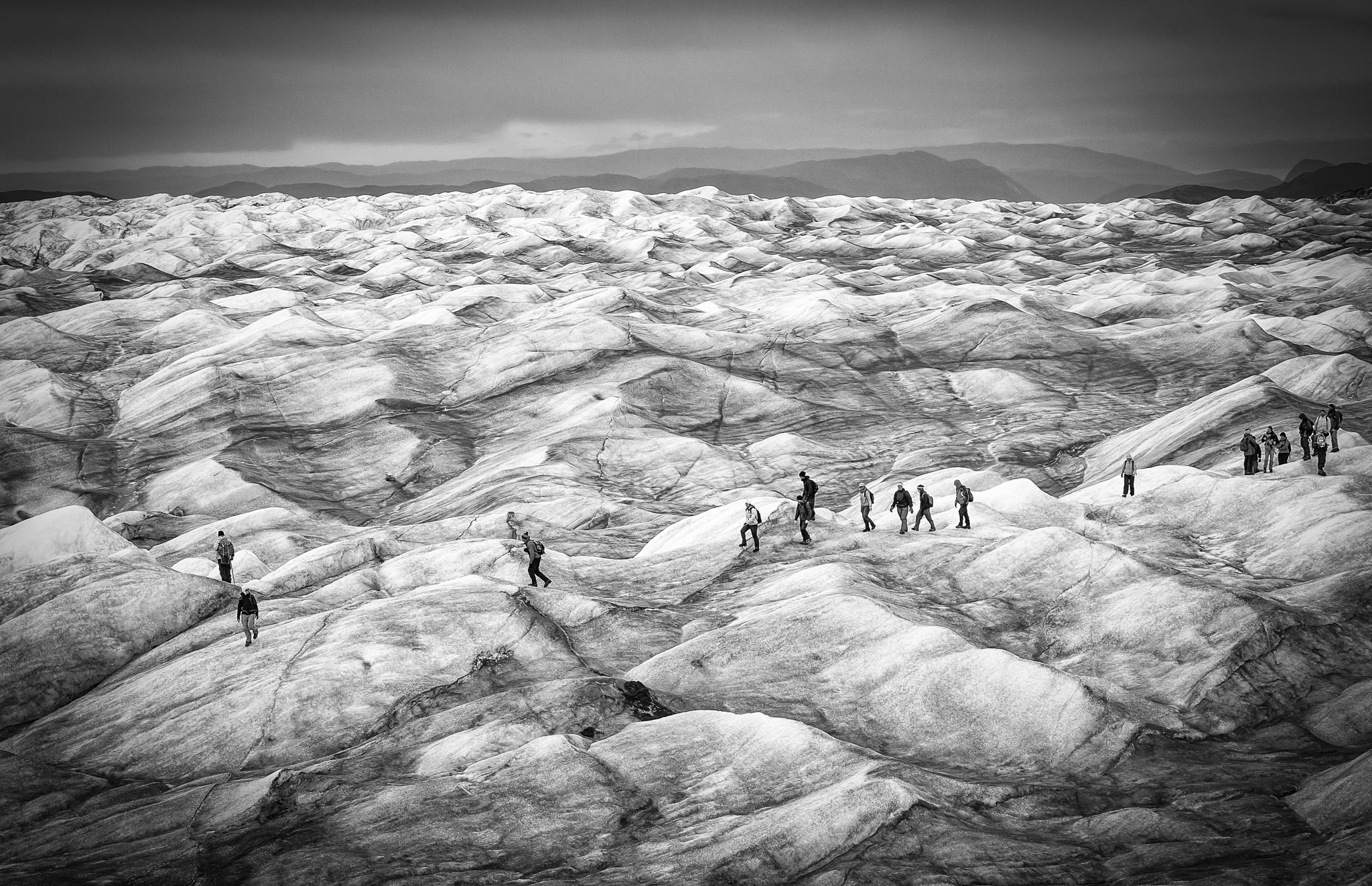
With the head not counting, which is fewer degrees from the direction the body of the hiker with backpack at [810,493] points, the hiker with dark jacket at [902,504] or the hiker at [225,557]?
the hiker

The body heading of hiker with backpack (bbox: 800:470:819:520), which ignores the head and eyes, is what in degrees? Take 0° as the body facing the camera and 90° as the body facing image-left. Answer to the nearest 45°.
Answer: approximately 90°

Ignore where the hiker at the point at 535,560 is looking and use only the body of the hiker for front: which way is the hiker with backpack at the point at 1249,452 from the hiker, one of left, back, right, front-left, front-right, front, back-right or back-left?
back

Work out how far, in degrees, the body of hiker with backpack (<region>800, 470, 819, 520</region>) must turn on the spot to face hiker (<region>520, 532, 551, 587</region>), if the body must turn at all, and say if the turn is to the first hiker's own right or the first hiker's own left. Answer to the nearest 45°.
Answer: approximately 45° to the first hiker's own left

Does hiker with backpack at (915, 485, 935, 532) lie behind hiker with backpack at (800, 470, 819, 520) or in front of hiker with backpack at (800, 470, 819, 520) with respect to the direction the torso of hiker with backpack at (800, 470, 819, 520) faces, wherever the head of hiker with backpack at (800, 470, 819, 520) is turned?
behind

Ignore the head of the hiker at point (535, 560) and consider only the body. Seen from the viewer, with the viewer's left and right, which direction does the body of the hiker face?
facing to the left of the viewer

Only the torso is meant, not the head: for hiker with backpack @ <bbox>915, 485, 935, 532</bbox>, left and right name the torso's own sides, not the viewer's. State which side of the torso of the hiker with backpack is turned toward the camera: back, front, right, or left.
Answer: left

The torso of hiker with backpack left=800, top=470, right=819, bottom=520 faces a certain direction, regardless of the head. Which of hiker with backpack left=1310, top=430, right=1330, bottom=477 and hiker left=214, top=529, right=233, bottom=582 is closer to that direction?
the hiker

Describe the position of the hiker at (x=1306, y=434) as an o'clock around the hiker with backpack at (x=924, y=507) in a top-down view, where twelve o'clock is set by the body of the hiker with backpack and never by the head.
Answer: The hiker is roughly at 5 o'clock from the hiker with backpack.
